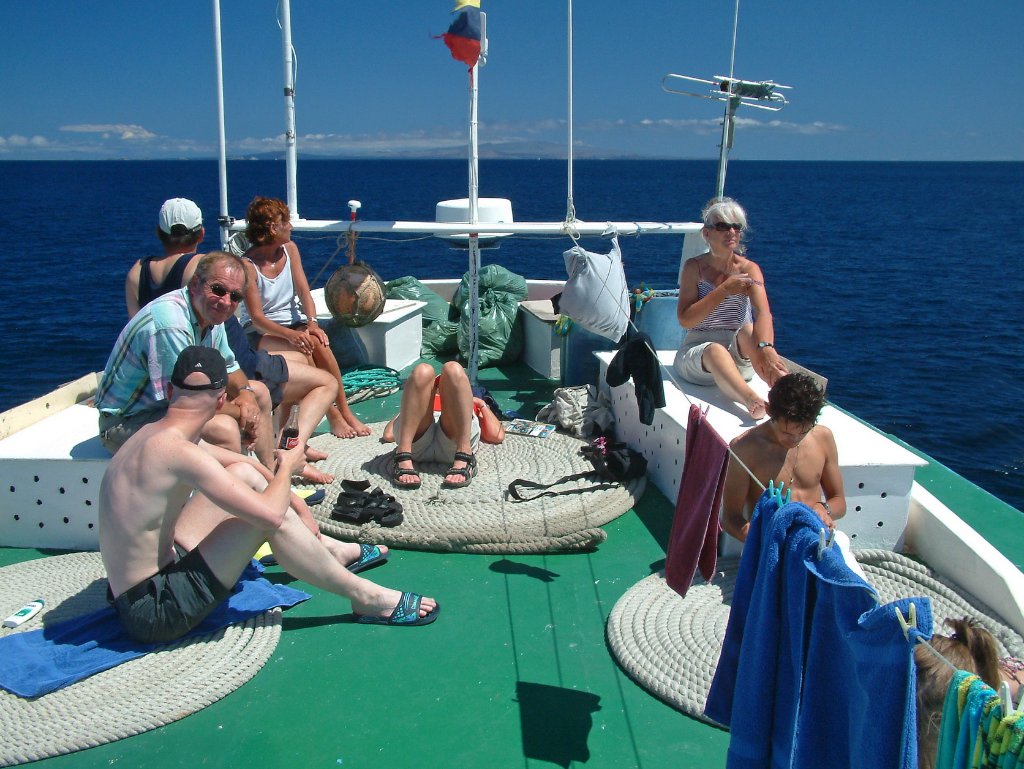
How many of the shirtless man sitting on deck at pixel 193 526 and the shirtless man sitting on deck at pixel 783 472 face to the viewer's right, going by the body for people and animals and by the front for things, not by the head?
1

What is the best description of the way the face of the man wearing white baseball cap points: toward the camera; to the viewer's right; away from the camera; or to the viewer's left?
away from the camera

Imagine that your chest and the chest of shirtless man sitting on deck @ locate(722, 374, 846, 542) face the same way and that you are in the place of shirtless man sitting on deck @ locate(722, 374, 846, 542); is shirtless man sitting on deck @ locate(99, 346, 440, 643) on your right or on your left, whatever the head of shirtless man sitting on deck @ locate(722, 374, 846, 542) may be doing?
on your right

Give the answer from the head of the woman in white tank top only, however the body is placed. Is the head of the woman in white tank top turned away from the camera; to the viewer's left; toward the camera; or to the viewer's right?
to the viewer's right

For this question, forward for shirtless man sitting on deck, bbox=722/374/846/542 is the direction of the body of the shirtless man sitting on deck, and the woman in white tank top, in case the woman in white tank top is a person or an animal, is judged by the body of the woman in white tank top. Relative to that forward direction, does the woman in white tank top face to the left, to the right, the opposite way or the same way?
to the left

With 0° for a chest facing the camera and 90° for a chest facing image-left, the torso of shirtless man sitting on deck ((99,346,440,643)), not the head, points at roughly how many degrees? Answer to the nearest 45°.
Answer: approximately 270°

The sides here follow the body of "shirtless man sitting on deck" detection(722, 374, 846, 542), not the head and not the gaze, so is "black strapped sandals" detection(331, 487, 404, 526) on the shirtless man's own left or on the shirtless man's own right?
on the shirtless man's own right

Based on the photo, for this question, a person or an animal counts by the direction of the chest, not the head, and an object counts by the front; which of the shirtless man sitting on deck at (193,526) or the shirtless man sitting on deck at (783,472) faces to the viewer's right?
the shirtless man sitting on deck at (193,526)

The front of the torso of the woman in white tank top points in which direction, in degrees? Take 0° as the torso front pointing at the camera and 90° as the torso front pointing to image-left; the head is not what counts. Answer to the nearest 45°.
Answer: approximately 315°

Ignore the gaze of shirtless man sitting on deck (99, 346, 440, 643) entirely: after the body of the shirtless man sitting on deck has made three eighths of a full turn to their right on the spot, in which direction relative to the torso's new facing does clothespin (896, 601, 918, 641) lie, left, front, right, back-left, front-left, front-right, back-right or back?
left
